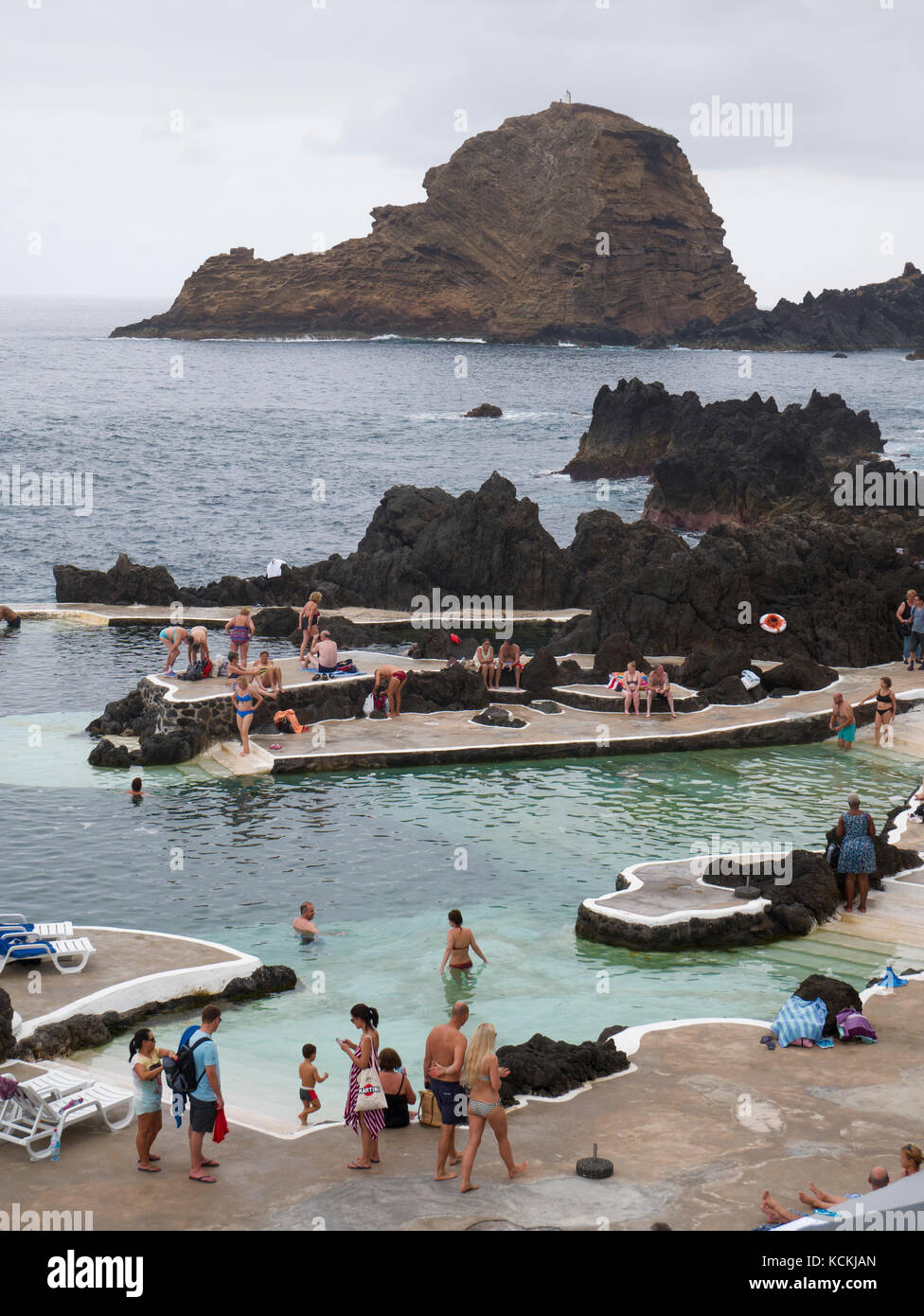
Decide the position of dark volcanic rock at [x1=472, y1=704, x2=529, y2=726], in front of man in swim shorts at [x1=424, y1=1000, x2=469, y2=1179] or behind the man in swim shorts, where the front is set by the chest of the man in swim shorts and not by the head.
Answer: in front

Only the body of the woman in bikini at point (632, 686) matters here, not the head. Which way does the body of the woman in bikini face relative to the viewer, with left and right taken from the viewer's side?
facing the viewer

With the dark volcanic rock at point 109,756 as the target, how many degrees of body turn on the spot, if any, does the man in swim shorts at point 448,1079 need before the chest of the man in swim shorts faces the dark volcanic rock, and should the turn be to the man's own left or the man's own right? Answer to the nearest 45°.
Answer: approximately 45° to the man's own left

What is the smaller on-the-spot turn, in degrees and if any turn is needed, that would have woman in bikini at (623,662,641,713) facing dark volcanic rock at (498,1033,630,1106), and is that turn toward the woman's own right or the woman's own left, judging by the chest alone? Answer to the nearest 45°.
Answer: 0° — they already face it

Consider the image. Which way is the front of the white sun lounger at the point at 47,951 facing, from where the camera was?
facing to the right of the viewer

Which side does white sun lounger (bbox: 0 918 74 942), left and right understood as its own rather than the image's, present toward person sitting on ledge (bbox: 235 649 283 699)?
left

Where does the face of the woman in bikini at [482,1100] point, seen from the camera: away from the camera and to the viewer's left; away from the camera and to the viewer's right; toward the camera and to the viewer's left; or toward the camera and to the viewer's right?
away from the camera and to the viewer's right

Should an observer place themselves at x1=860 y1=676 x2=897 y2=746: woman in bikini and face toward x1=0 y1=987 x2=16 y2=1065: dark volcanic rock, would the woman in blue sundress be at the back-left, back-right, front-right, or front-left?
front-left

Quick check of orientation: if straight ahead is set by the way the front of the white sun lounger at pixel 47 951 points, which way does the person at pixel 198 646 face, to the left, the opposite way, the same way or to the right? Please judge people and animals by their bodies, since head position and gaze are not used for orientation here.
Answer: to the right

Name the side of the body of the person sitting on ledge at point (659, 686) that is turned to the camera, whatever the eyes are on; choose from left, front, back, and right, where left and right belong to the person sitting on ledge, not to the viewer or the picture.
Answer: front

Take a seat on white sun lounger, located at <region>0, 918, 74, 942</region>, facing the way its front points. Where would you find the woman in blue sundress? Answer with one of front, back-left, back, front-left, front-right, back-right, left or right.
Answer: front

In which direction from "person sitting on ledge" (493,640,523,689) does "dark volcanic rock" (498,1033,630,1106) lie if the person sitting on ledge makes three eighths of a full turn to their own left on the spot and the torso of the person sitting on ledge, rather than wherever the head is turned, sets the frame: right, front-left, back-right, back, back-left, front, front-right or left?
back-right

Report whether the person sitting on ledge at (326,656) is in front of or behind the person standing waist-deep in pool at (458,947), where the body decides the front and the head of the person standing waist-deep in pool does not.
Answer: in front

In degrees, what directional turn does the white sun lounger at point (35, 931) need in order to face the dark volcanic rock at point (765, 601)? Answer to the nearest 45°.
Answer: approximately 45° to its left
